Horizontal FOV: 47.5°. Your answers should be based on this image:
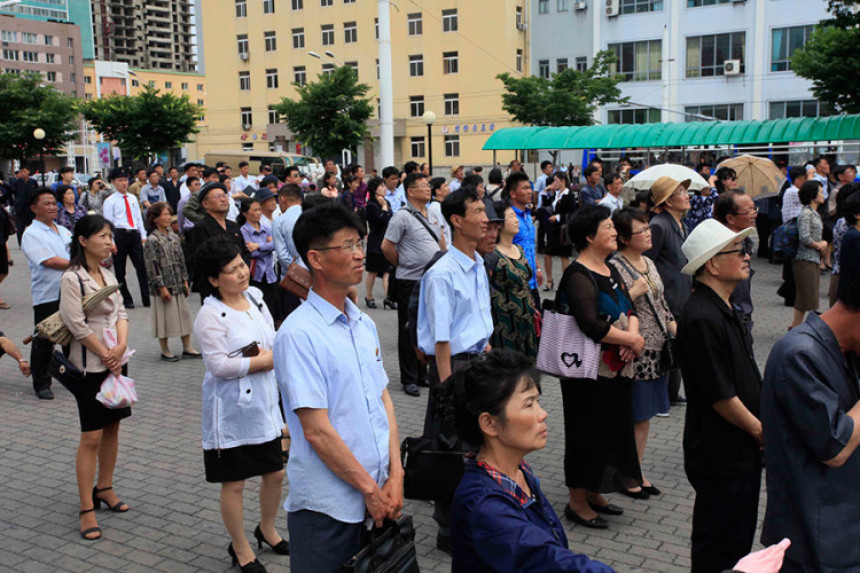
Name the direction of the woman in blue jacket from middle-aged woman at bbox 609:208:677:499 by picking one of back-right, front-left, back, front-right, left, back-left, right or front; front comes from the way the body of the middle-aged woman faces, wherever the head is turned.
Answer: front-right

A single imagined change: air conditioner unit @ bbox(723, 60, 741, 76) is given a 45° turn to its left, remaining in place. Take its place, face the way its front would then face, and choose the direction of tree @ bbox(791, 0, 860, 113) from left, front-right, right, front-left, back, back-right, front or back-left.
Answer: front-right

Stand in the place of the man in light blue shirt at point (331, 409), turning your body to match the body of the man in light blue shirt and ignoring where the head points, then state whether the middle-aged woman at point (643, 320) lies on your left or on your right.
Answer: on your left

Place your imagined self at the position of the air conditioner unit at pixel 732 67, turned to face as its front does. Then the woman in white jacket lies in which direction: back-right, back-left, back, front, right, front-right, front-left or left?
front

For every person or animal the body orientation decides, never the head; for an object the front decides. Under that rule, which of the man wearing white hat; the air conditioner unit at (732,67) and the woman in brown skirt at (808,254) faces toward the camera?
the air conditioner unit

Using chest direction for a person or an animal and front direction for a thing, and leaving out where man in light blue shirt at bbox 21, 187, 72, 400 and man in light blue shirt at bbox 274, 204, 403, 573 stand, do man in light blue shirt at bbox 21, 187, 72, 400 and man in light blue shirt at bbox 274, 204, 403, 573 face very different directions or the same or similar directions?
same or similar directions

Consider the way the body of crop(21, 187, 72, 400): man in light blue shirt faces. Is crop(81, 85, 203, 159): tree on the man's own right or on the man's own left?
on the man's own left

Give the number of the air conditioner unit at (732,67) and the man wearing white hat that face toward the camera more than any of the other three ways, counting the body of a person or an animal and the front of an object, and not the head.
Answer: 1

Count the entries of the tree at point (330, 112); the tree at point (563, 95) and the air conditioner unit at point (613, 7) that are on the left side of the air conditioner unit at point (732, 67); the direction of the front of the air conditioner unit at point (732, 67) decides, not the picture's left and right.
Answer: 0
